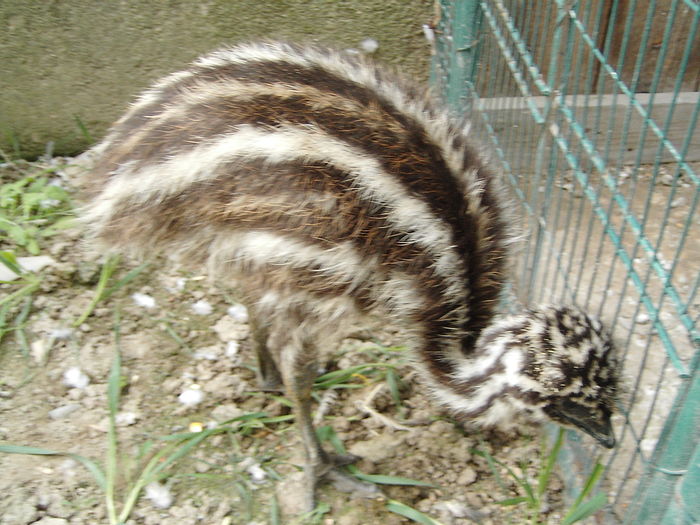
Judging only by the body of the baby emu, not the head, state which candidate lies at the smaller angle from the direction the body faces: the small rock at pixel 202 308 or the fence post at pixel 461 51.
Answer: the fence post

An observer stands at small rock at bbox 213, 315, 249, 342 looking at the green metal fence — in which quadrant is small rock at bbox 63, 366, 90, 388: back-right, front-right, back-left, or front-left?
back-right

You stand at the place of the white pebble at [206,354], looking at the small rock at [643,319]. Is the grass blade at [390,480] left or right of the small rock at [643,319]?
right

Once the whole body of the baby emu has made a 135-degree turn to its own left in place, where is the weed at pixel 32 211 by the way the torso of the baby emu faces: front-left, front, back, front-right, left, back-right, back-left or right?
front

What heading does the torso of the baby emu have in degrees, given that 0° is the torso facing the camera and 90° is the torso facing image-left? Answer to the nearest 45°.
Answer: approximately 270°

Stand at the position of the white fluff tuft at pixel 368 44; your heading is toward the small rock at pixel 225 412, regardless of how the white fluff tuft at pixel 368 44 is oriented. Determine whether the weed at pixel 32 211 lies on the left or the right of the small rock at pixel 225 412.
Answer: right

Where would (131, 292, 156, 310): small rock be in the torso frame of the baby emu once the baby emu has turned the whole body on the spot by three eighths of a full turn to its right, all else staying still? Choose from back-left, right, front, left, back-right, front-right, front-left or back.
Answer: right

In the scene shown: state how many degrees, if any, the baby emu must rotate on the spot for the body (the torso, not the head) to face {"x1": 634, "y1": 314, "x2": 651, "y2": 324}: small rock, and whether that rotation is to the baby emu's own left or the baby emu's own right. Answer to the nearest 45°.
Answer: approximately 45° to the baby emu's own left

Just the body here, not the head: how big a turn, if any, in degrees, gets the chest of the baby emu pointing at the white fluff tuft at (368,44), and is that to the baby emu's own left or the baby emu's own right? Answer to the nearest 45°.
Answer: approximately 90° to the baby emu's own left

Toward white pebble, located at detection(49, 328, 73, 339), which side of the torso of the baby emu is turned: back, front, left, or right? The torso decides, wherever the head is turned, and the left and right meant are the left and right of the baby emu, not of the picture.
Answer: back

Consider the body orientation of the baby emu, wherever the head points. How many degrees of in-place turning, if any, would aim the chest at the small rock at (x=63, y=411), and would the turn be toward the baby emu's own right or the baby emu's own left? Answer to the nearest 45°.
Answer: approximately 180°
